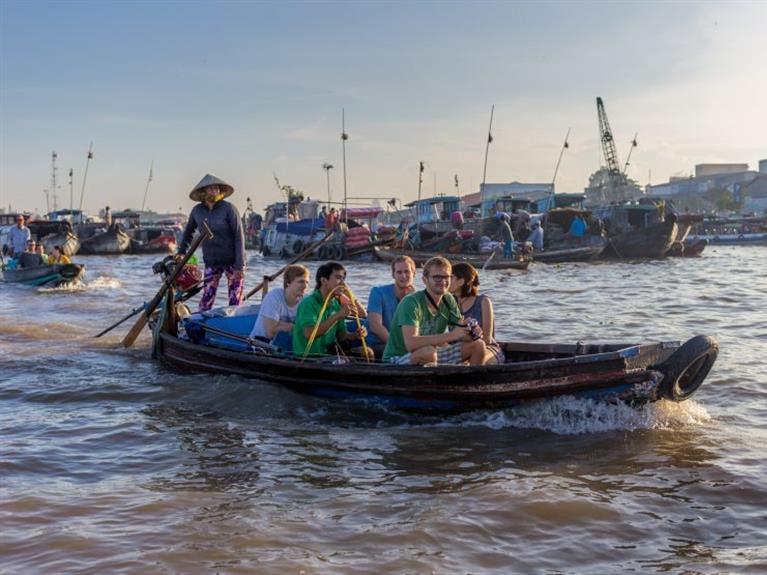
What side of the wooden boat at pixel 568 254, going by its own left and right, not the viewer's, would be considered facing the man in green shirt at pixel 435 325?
right

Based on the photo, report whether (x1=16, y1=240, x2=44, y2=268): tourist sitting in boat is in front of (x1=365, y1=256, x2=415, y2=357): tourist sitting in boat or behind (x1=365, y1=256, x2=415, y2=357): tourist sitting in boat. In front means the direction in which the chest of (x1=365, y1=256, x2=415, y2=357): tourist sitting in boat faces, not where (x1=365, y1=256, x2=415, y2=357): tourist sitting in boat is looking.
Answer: behind

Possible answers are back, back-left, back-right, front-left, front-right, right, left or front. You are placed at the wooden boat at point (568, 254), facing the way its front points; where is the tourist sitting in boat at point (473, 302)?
right

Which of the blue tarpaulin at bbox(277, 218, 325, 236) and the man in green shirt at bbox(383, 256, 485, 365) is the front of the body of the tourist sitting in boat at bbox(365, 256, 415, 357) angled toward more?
the man in green shirt

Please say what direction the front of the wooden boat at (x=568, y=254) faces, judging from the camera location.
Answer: facing to the right of the viewer
